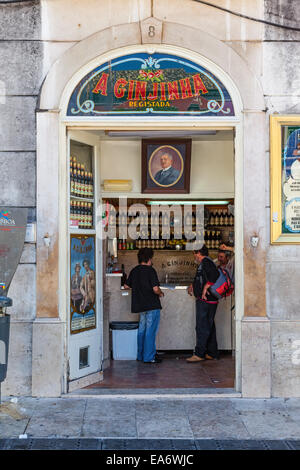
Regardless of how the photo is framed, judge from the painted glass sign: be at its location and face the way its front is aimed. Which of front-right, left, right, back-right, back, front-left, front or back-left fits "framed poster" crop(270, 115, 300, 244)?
left

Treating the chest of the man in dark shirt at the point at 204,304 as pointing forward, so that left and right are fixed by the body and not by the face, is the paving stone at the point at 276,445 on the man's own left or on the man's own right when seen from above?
on the man's own left

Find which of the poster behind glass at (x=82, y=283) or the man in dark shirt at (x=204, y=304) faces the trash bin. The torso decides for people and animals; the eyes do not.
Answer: the man in dark shirt

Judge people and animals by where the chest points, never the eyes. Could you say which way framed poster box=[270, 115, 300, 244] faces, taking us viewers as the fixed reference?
facing the viewer

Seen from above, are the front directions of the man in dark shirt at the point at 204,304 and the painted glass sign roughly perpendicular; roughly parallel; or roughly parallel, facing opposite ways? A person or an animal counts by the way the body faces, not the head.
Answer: roughly perpendicular

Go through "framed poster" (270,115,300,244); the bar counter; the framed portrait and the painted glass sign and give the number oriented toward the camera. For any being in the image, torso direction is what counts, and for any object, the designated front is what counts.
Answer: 4

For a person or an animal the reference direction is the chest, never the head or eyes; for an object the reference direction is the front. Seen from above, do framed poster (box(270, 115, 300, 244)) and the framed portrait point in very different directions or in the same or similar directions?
same or similar directions

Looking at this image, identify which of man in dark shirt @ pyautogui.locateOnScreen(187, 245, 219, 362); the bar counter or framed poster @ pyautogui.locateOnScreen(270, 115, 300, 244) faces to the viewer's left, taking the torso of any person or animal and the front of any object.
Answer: the man in dark shirt

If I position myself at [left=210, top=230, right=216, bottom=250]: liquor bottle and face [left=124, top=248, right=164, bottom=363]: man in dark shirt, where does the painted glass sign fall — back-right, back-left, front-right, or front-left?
front-left

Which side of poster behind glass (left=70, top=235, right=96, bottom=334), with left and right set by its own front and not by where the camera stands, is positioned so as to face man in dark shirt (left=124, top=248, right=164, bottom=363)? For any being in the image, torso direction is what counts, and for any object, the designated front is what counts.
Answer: left

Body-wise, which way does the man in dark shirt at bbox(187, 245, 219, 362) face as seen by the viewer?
to the viewer's left

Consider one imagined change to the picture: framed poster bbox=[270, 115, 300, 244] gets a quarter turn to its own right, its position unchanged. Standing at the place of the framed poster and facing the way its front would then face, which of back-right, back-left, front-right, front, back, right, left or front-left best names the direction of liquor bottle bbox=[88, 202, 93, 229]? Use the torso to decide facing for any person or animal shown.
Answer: front

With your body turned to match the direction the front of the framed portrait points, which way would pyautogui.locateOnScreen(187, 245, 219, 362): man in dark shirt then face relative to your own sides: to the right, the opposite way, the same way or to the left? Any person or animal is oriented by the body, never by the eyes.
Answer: to the right

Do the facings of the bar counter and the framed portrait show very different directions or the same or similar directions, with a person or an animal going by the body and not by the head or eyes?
same or similar directions

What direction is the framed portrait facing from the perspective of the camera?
toward the camera

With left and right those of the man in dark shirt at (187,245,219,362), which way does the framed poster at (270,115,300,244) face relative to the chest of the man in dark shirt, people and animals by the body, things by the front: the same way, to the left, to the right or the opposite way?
to the left

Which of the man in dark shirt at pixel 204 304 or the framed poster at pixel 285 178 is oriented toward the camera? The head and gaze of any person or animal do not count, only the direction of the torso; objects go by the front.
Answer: the framed poster

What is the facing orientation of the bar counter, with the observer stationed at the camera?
facing the viewer

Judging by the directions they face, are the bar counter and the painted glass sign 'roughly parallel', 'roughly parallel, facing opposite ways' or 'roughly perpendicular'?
roughly parallel
